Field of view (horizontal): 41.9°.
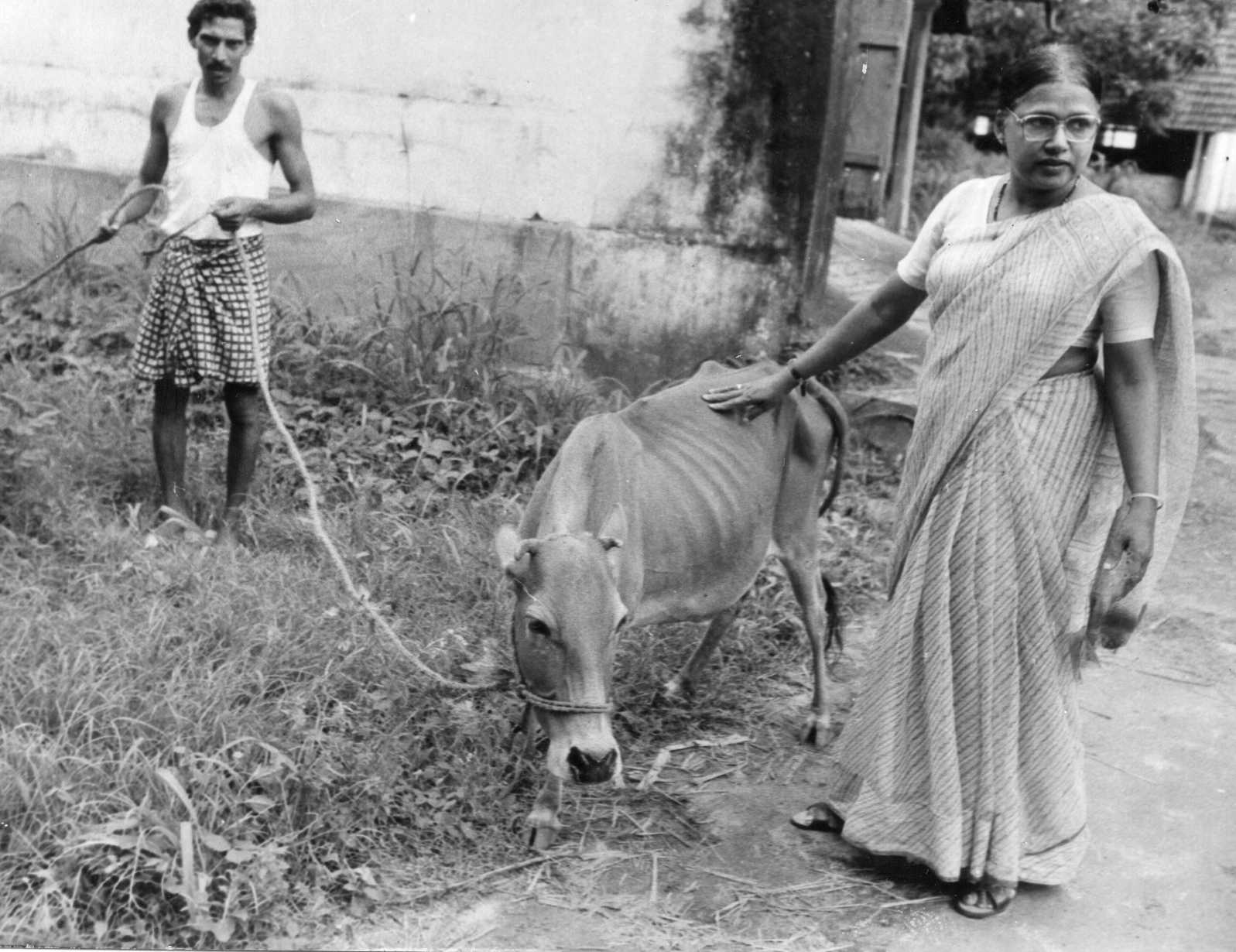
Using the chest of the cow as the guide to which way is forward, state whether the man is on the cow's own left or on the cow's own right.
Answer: on the cow's own right

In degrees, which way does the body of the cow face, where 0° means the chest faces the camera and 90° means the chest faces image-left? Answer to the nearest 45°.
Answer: approximately 45°

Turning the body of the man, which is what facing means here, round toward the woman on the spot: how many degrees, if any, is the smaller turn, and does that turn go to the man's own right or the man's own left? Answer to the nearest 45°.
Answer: approximately 45° to the man's own left

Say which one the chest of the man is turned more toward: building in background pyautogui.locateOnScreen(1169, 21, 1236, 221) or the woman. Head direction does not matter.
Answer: the woman

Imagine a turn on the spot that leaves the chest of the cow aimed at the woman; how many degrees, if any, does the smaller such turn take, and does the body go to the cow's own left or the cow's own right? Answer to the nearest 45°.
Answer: approximately 90° to the cow's own left

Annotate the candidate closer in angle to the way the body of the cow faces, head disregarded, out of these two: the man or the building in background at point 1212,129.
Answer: the man

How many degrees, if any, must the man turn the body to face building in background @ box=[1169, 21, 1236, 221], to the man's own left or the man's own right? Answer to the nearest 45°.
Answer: approximately 135° to the man's own left
